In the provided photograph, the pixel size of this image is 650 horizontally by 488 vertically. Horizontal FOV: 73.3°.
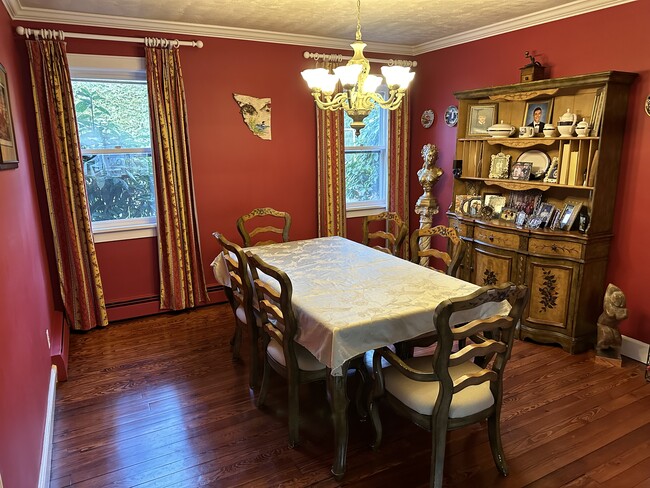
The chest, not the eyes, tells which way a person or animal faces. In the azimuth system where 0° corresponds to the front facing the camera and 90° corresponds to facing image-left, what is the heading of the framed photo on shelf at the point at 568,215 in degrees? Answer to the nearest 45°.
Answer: approximately 45°

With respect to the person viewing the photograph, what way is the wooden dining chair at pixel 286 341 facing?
facing away from the viewer and to the right of the viewer

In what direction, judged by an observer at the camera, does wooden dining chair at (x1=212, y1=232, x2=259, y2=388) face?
facing away from the viewer and to the right of the viewer

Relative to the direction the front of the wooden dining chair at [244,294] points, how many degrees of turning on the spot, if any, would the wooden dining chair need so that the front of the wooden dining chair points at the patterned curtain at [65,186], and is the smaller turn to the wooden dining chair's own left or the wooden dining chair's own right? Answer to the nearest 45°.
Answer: approximately 90° to the wooden dining chair's own left

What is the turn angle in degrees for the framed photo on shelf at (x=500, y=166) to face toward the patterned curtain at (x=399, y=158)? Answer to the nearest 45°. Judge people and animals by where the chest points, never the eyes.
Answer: approximately 90° to its right

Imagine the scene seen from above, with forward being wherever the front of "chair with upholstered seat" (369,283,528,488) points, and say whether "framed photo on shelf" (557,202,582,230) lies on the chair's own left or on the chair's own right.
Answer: on the chair's own right

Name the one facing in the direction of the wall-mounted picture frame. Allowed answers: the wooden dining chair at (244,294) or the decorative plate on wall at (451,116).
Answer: the decorative plate on wall

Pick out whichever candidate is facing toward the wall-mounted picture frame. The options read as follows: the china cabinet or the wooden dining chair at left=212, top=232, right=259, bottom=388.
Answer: the china cabinet

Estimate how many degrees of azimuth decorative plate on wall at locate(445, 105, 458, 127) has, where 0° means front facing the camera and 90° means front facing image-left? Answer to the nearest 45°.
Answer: approximately 45°

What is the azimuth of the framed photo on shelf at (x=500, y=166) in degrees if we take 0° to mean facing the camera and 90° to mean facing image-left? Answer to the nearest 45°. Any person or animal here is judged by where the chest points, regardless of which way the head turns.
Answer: approximately 45°

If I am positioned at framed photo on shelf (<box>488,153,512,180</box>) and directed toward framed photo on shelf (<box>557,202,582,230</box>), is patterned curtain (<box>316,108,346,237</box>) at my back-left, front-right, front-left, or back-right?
back-right
